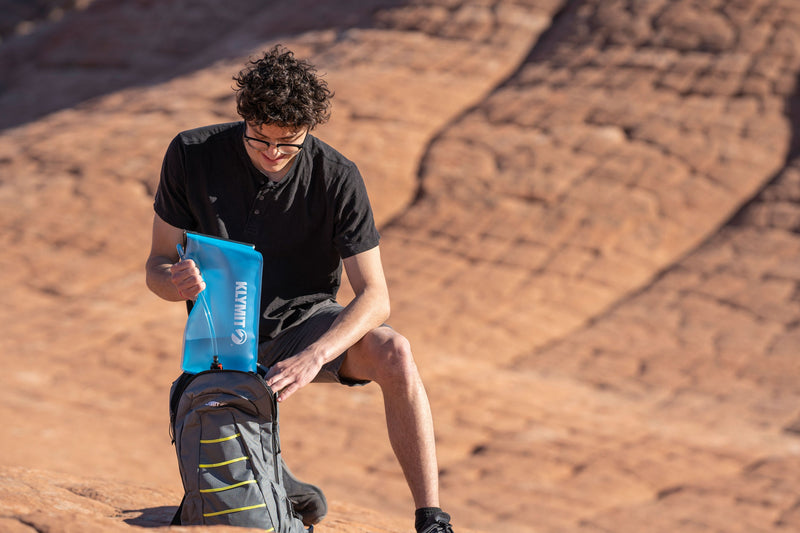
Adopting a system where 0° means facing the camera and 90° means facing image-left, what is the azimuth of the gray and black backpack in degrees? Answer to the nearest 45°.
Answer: approximately 0°

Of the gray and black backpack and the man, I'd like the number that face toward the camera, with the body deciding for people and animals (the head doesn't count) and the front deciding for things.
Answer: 2

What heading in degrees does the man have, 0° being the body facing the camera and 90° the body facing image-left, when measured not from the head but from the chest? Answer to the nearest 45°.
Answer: approximately 0°
